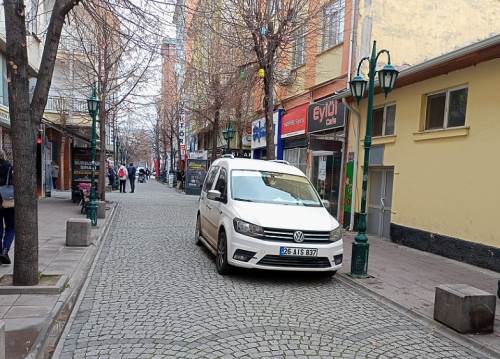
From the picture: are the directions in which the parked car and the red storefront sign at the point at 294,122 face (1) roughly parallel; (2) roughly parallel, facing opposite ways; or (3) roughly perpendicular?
roughly perpendicular

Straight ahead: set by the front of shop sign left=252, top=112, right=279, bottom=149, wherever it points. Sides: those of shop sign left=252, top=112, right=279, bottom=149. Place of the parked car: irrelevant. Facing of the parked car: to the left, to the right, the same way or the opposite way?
to the left

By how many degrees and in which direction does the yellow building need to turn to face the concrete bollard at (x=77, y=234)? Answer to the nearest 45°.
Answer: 0° — it already faces it

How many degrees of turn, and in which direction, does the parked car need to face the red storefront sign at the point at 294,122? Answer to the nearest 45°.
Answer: approximately 135° to its left

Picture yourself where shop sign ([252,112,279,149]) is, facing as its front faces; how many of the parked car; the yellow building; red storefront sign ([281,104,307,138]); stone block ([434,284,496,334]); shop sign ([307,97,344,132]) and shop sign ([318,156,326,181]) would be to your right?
0

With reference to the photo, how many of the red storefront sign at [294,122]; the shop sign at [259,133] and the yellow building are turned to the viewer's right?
0

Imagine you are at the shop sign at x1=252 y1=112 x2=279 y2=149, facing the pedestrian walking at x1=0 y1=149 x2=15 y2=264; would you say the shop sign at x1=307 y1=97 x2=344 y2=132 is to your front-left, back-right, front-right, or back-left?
front-left

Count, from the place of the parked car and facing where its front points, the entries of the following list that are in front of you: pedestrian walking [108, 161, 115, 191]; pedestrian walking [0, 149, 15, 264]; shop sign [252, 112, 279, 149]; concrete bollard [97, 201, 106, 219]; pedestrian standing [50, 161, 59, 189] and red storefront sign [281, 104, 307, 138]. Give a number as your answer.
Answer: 0

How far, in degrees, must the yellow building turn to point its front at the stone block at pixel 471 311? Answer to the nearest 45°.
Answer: approximately 45° to its left

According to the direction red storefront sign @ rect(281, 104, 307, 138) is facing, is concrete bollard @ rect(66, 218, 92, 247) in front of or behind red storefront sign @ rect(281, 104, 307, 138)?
in front

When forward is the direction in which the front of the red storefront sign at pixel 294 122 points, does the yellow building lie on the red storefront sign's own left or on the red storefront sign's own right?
on the red storefront sign's own left
